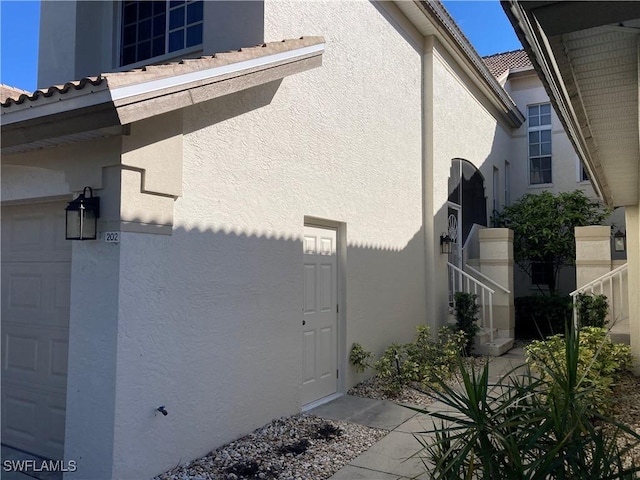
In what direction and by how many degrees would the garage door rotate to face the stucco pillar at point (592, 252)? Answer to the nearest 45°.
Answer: approximately 135° to its left

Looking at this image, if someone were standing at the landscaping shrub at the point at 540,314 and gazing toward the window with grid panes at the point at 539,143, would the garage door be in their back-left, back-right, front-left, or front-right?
back-left

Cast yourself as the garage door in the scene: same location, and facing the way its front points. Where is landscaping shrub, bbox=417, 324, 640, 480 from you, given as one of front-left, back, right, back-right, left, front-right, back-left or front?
left

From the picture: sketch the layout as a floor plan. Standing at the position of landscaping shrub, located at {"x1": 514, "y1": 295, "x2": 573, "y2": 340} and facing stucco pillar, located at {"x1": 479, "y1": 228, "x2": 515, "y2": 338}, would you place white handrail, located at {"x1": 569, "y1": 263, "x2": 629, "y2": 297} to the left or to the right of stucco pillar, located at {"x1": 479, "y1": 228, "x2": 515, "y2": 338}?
left

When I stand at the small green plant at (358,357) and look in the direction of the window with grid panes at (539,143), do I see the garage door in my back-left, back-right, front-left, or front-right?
back-left

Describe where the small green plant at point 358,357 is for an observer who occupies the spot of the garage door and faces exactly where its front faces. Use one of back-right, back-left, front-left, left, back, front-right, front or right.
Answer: back-left

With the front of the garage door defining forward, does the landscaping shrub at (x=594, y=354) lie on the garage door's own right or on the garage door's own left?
on the garage door's own left

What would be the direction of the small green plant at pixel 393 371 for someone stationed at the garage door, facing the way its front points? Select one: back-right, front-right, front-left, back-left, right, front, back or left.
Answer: back-left

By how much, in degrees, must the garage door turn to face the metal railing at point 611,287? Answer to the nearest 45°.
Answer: approximately 135° to its left
